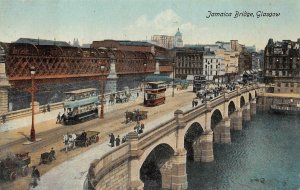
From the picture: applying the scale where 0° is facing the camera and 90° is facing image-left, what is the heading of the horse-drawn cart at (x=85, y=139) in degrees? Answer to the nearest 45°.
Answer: approximately 45°

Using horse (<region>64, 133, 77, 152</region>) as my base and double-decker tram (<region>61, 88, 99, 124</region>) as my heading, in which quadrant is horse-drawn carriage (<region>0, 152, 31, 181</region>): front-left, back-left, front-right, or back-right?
back-left
